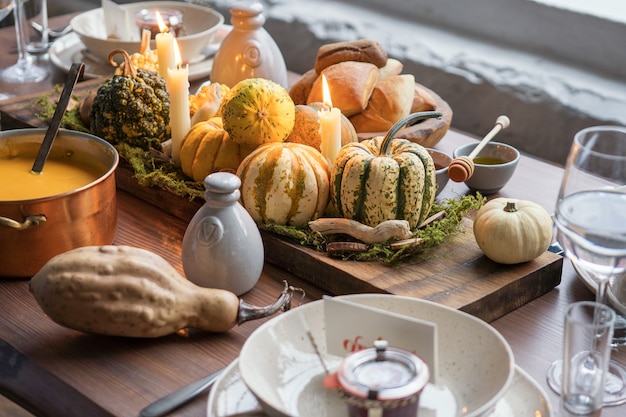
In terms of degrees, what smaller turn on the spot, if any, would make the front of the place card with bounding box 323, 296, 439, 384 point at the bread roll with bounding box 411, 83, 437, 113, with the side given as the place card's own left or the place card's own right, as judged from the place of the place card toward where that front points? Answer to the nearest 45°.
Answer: approximately 135° to the place card's own right

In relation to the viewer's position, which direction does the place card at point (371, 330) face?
facing the viewer and to the left of the viewer

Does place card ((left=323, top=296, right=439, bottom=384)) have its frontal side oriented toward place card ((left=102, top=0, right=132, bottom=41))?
no

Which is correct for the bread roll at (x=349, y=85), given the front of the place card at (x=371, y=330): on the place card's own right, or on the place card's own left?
on the place card's own right

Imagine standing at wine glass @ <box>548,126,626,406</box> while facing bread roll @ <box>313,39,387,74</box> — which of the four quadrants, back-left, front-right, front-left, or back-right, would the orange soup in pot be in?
front-left

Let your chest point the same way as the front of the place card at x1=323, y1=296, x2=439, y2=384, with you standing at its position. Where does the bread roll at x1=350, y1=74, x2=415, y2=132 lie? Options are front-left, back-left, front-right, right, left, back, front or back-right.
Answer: back-right

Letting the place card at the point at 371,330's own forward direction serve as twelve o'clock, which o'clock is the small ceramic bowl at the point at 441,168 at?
The small ceramic bowl is roughly at 5 o'clock from the place card.

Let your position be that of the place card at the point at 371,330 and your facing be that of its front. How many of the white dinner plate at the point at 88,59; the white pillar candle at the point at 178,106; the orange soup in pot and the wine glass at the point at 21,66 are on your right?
4

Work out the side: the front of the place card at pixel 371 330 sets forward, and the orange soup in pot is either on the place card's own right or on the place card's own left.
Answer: on the place card's own right

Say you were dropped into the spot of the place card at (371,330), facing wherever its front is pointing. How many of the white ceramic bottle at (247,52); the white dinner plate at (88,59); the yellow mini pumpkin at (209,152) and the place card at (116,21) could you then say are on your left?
0

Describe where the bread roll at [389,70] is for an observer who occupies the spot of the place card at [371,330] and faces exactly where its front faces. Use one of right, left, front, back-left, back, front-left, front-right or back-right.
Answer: back-right

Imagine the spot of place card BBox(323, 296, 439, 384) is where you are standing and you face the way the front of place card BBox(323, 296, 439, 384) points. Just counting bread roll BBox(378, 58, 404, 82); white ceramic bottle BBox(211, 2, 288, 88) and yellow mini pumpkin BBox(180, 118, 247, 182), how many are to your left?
0
